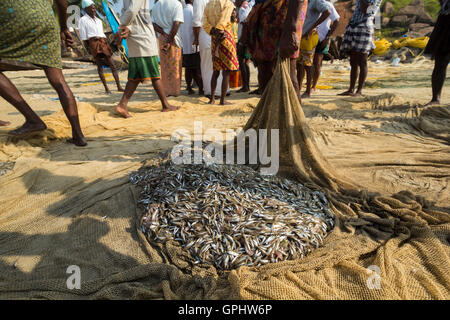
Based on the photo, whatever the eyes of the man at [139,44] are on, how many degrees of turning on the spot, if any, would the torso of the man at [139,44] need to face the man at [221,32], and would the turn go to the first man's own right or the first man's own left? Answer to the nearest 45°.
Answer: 0° — they already face them

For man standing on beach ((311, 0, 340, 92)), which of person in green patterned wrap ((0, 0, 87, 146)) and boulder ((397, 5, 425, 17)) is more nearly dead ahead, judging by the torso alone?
the person in green patterned wrap

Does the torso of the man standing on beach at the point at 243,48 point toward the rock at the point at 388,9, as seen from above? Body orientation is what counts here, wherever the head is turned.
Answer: no

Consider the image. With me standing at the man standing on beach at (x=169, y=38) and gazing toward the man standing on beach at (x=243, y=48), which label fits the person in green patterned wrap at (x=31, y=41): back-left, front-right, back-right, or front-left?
back-right

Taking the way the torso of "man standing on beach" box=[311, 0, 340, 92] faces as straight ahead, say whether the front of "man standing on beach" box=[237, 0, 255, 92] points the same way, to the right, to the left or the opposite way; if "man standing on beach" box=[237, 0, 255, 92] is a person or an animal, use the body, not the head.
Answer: the same way
